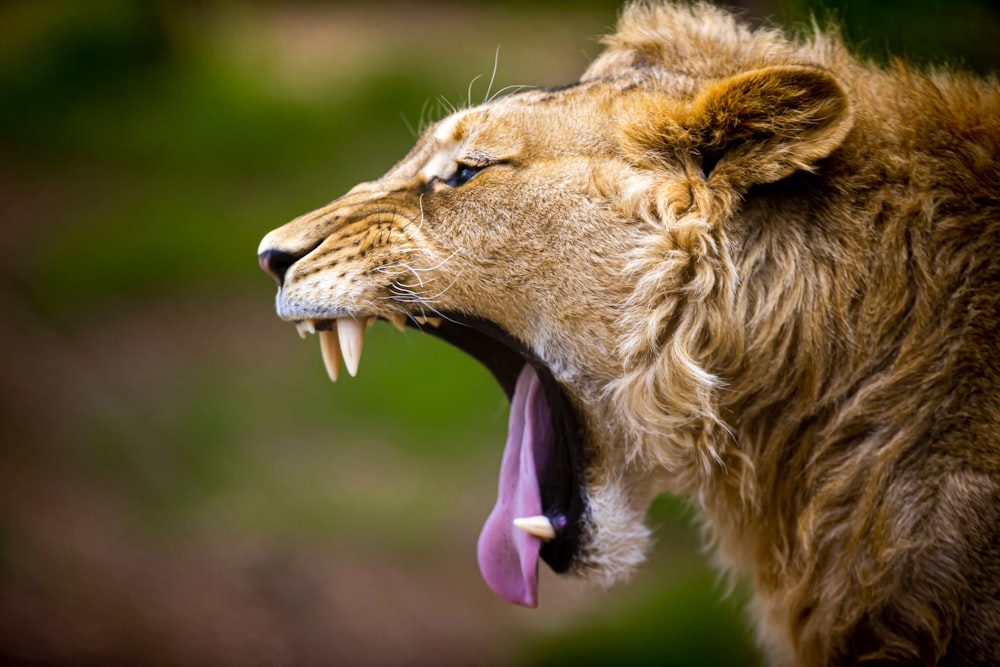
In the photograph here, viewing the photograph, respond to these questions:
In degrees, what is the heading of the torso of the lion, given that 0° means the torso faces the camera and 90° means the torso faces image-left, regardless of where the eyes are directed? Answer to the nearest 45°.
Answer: approximately 90°

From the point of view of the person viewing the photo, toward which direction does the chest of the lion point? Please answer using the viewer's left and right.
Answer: facing to the left of the viewer
